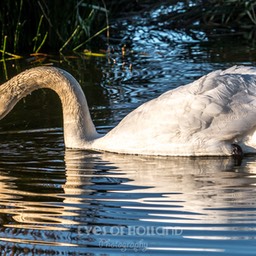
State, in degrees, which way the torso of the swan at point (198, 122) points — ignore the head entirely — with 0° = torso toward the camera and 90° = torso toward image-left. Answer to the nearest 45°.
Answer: approximately 90°

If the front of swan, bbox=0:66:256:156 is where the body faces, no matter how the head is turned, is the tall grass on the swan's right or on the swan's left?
on the swan's right
